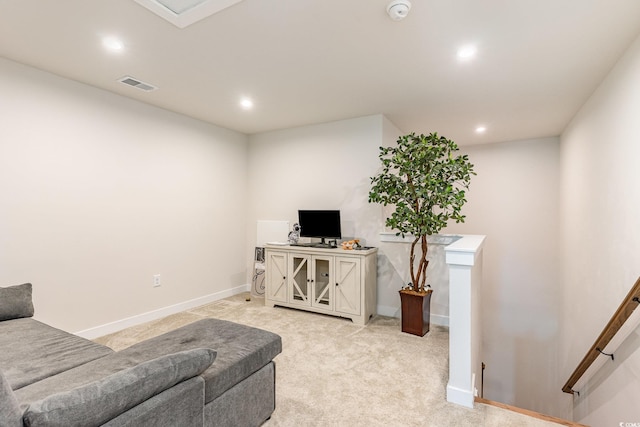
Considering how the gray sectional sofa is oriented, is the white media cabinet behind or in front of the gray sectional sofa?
in front

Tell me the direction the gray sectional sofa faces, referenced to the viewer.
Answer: facing away from the viewer and to the right of the viewer

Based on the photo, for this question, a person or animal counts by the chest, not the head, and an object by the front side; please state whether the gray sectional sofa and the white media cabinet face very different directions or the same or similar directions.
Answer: very different directions

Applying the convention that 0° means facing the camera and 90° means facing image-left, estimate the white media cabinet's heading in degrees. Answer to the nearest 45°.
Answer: approximately 45°

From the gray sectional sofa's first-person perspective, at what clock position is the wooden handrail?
The wooden handrail is roughly at 2 o'clock from the gray sectional sofa.

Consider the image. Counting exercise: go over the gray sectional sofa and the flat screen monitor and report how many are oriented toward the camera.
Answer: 1

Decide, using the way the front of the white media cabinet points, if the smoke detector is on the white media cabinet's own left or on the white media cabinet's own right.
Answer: on the white media cabinet's own left
